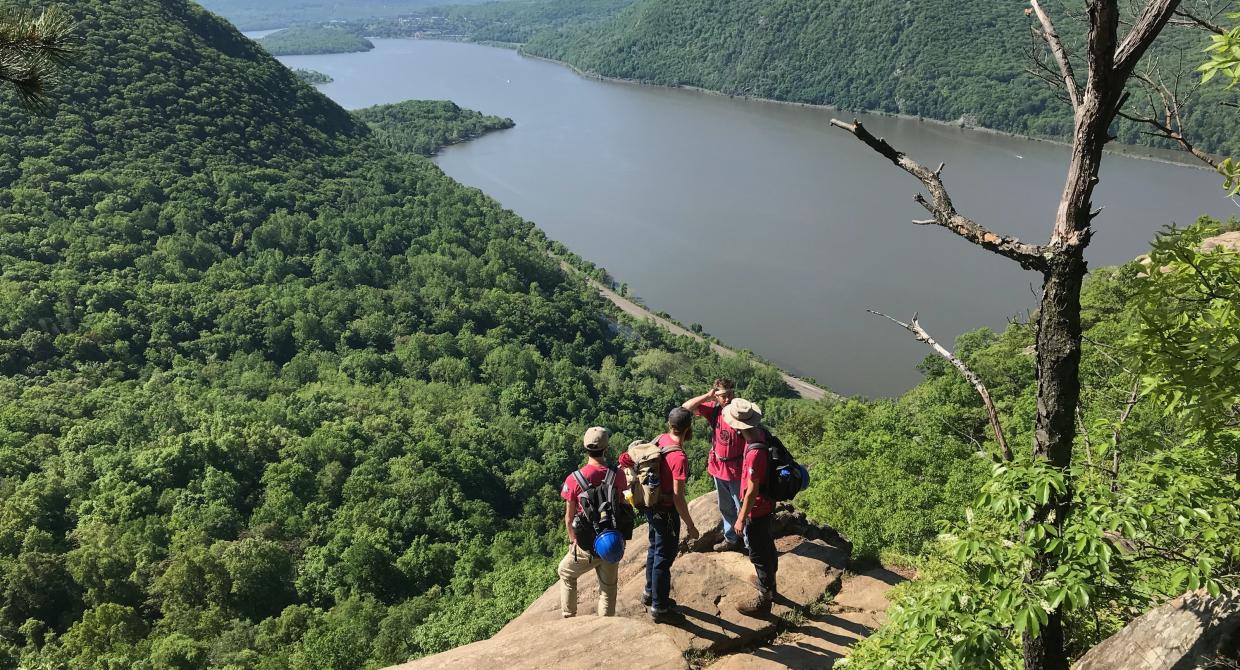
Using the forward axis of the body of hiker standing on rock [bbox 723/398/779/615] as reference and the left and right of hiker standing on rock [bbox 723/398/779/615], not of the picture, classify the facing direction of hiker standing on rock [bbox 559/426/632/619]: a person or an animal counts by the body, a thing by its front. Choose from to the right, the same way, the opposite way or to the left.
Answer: to the right

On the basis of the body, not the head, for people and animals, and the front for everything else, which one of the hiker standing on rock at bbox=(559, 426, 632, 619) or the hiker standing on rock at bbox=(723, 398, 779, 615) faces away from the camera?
the hiker standing on rock at bbox=(559, 426, 632, 619)

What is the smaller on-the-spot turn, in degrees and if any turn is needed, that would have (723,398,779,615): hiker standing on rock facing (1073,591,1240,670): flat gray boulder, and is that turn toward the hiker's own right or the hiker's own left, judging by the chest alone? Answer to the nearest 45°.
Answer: approximately 135° to the hiker's own left

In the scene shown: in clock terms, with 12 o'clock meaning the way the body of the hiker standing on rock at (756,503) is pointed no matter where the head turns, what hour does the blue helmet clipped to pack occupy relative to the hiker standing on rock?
The blue helmet clipped to pack is roughly at 11 o'clock from the hiker standing on rock.

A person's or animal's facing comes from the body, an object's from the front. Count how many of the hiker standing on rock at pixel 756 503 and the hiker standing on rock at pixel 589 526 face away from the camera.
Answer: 1

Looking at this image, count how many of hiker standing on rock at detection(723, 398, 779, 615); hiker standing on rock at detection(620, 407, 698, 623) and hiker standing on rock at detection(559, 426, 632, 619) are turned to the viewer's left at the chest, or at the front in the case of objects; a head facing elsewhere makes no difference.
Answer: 1

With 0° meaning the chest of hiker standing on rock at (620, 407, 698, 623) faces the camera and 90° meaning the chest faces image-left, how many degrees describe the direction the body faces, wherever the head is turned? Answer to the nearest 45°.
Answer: approximately 225°

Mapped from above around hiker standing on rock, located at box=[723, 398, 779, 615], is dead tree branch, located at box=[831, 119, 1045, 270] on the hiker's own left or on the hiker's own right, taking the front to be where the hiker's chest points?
on the hiker's own left

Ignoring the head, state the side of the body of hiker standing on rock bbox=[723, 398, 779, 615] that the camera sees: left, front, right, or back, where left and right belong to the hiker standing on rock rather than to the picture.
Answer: left

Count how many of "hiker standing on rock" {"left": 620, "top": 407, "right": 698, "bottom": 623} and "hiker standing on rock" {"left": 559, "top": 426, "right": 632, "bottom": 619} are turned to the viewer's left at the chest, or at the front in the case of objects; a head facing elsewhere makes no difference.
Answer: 0

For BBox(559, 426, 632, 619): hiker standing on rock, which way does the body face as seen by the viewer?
away from the camera
